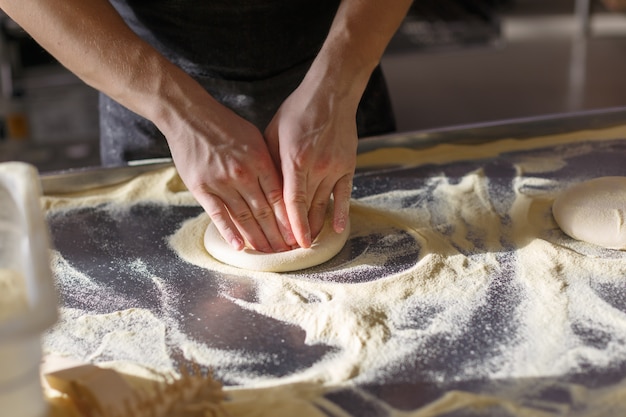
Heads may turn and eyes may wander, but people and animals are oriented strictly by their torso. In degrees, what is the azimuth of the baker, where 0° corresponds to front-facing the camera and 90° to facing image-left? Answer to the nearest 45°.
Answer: approximately 0°
